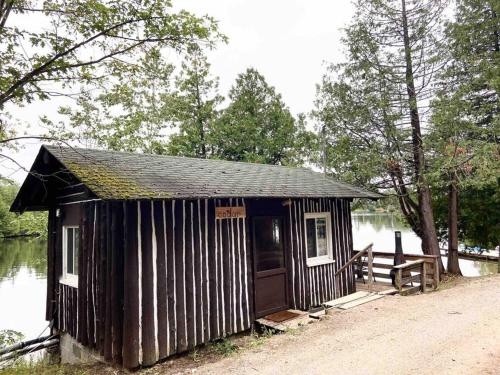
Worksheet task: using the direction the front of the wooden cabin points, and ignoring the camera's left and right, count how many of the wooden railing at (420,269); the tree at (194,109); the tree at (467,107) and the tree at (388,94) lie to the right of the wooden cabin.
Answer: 0

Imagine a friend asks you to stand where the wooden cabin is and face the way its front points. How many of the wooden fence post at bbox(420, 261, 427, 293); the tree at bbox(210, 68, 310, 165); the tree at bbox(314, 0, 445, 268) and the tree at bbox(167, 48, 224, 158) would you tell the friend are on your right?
0

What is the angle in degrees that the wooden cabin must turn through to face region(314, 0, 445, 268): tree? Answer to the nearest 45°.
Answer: approximately 90° to its left

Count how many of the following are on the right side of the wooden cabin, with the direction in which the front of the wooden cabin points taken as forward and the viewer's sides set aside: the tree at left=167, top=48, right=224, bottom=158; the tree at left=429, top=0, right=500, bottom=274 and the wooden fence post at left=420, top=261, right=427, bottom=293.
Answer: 0

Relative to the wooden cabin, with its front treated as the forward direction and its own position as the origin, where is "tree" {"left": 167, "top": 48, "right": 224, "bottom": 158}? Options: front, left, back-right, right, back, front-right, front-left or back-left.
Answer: back-left

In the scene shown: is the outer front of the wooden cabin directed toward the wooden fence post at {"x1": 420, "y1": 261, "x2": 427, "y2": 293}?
no

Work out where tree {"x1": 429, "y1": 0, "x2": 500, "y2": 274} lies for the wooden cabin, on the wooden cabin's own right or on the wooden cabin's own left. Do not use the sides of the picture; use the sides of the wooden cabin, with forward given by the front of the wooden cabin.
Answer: on the wooden cabin's own left

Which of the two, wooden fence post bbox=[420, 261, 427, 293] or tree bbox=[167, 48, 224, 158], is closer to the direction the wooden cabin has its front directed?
the wooden fence post
